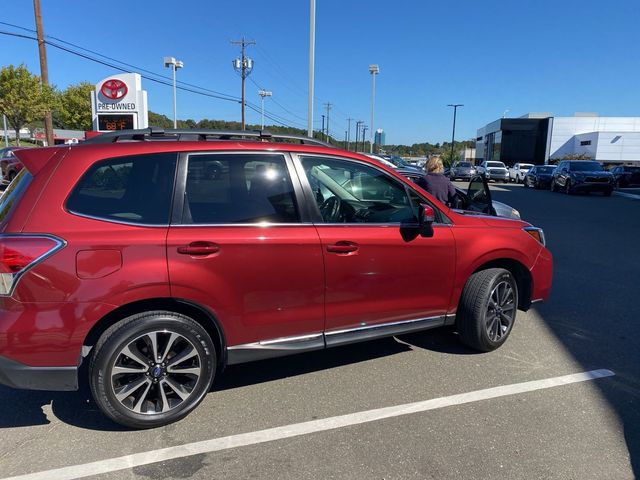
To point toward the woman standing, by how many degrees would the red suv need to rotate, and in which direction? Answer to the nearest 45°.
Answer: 0° — it already faces them

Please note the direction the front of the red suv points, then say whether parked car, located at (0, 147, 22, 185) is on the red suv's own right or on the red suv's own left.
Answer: on the red suv's own left

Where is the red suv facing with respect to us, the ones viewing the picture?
facing away from the viewer and to the right of the viewer

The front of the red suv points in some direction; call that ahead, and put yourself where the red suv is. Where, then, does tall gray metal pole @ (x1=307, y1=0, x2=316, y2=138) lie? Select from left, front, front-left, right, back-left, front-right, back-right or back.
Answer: front-left

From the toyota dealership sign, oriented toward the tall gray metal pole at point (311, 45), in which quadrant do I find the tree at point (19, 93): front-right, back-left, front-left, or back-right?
back-left

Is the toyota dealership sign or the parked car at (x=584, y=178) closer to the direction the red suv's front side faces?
the parked car

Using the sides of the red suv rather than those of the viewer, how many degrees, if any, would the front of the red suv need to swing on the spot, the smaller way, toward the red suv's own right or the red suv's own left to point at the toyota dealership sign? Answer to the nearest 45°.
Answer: approximately 45° to the red suv's own left
